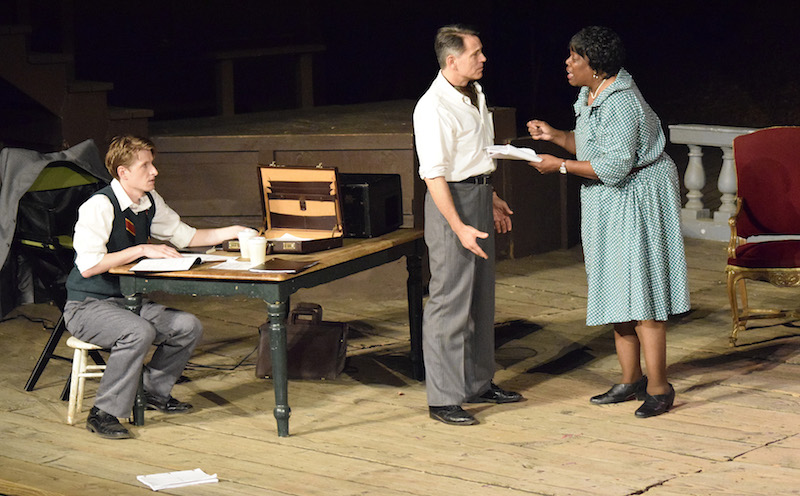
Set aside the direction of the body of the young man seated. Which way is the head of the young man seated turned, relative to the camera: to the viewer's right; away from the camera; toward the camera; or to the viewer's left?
to the viewer's right

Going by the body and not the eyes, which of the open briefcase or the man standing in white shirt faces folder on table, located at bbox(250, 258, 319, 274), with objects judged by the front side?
the open briefcase

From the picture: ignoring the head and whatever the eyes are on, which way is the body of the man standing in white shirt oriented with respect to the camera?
to the viewer's right

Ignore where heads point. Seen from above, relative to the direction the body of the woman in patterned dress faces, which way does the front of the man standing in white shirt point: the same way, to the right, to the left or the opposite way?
the opposite way

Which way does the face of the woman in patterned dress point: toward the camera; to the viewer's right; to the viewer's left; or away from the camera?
to the viewer's left

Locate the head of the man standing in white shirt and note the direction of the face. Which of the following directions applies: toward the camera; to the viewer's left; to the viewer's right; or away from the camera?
to the viewer's right

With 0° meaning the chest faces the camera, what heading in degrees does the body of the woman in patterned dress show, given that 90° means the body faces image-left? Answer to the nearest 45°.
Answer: approximately 90°

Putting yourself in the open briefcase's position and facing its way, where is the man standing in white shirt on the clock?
The man standing in white shirt is roughly at 10 o'clock from the open briefcase.
